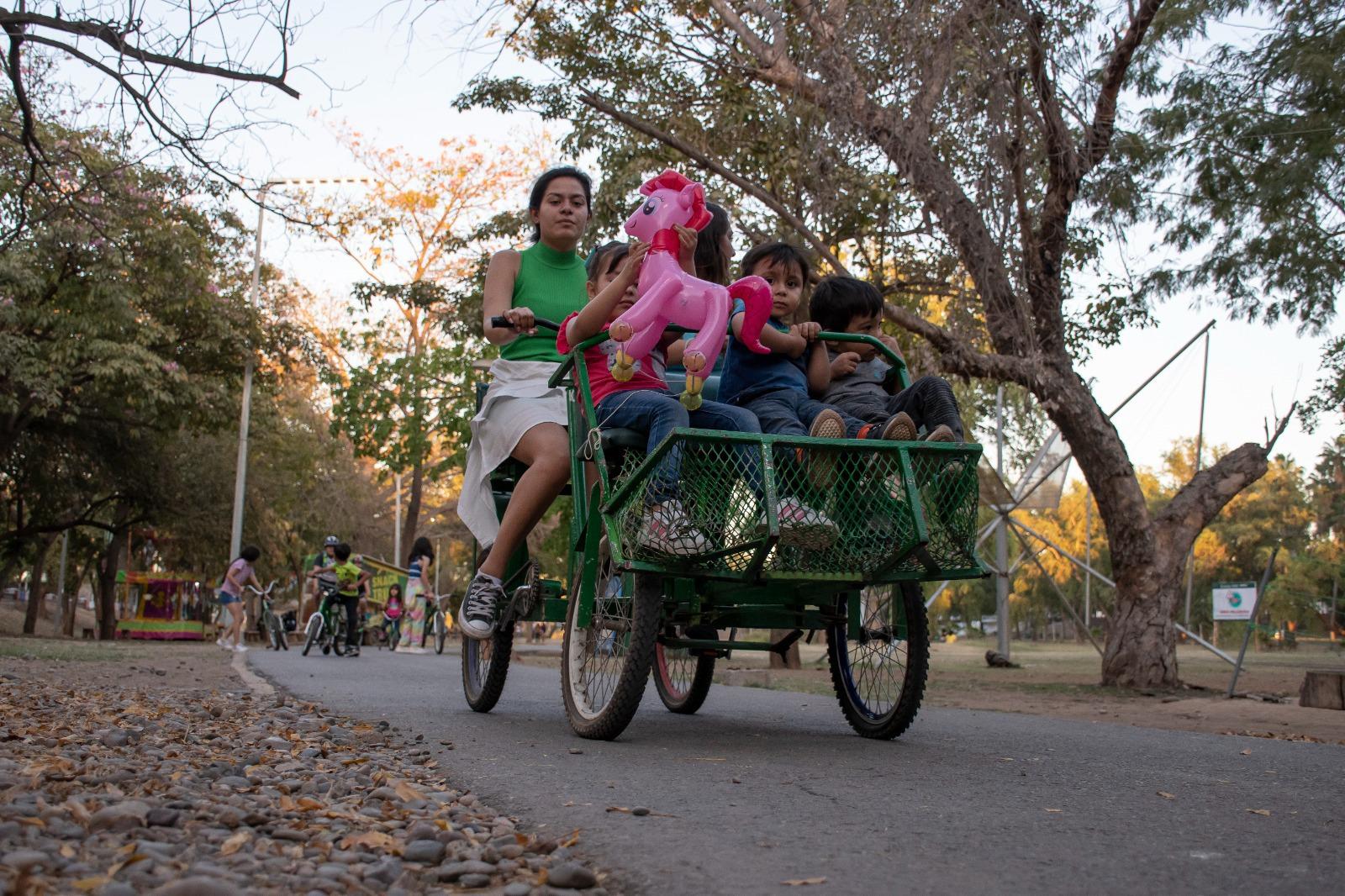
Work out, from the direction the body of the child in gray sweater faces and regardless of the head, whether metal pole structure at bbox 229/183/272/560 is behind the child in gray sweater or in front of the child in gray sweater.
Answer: behind

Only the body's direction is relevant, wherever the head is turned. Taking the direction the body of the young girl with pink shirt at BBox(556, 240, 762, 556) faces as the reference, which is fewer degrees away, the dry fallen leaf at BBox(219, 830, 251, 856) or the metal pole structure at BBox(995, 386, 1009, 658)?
the dry fallen leaf

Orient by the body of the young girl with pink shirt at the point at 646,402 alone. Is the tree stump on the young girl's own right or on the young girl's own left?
on the young girl's own left

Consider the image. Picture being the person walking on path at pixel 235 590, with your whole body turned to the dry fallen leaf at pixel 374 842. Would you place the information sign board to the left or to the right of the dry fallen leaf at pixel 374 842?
left

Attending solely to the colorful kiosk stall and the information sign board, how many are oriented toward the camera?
2

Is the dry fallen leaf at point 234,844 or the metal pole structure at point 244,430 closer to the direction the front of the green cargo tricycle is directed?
the dry fallen leaf

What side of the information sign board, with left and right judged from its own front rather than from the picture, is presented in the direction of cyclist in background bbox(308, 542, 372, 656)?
right

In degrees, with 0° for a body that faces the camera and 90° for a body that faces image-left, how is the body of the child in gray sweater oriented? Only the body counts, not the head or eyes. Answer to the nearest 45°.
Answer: approximately 315°
